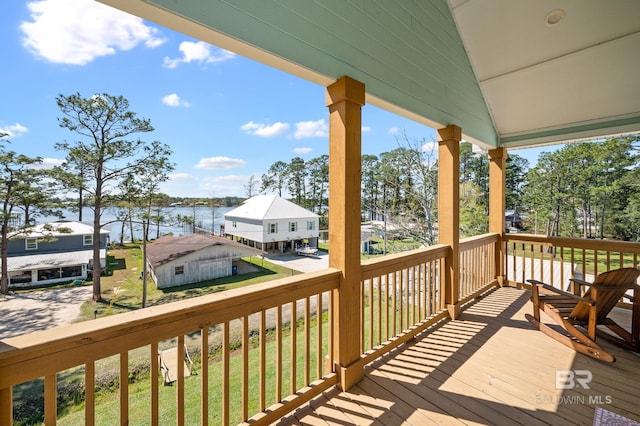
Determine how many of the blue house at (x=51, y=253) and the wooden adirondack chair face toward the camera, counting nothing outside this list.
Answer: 1

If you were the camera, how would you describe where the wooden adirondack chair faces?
facing away from the viewer and to the left of the viewer
